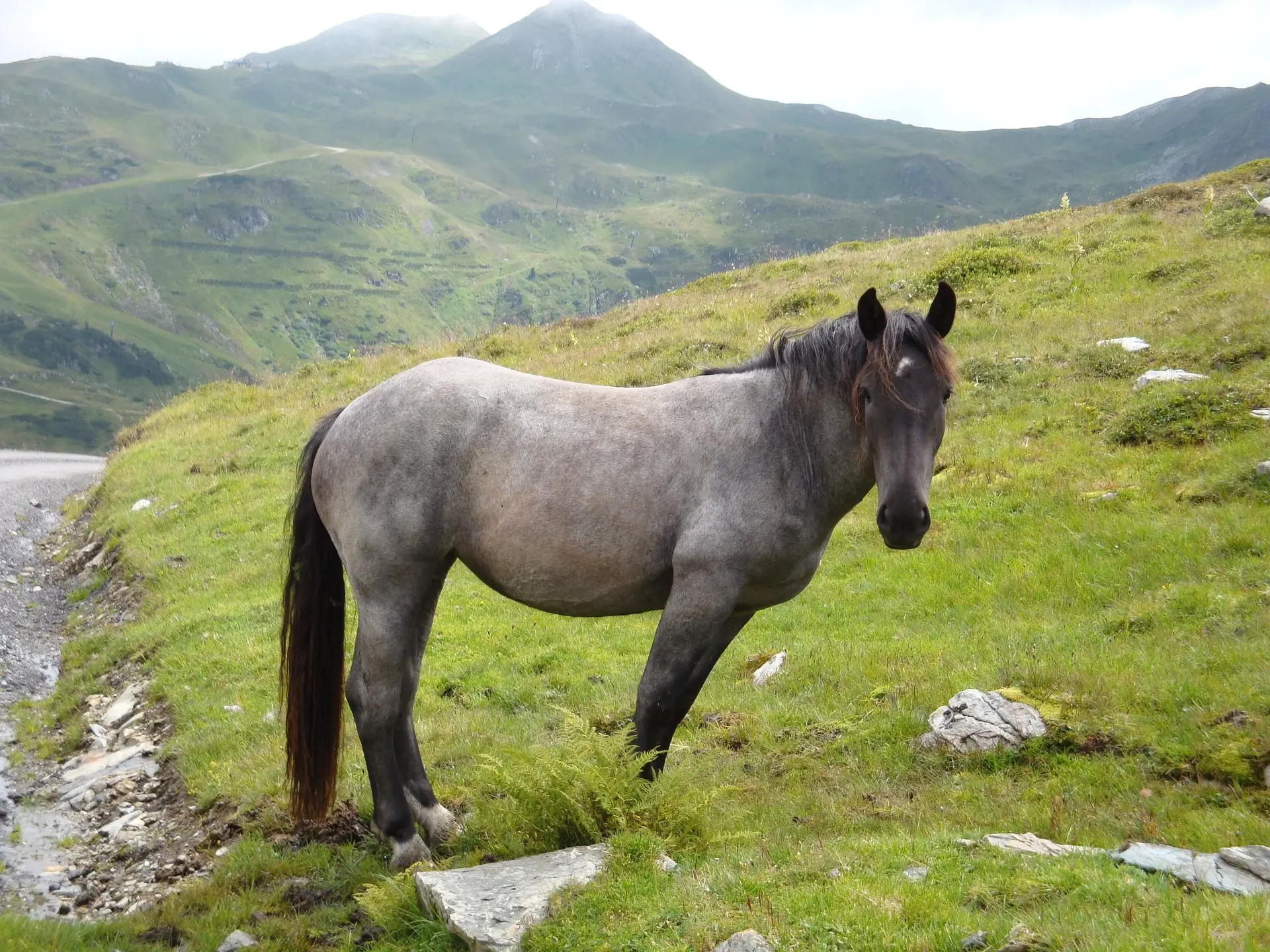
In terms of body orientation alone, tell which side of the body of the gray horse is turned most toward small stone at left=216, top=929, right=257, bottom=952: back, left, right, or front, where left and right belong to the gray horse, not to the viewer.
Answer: back

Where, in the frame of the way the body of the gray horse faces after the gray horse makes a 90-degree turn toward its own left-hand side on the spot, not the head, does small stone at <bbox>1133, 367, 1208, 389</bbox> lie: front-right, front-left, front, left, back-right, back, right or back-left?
front-right

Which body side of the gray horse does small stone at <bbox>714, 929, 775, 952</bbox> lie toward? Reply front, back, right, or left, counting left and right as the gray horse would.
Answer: right

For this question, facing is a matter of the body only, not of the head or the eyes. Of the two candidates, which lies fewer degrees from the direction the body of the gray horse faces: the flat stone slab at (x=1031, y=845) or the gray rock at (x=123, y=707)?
the flat stone slab

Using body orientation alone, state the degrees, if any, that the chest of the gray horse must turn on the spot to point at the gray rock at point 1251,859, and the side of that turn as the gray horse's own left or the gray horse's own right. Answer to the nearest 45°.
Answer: approximately 45° to the gray horse's own right

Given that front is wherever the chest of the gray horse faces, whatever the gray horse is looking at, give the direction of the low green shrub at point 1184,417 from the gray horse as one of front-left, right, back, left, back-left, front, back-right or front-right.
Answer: front-left

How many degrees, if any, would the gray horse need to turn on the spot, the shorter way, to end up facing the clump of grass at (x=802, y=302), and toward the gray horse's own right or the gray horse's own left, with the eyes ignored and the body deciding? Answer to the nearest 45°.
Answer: approximately 90° to the gray horse's own left

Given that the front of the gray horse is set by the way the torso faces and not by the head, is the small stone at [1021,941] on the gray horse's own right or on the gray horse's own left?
on the gray horse's own right

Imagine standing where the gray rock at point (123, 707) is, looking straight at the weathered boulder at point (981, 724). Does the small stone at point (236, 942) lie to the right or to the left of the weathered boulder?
right

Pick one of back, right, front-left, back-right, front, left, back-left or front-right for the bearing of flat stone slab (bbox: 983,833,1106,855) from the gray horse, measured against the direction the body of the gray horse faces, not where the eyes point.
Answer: front-right

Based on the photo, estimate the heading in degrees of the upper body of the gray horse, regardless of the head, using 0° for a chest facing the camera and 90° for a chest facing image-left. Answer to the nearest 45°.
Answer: approximately 270°

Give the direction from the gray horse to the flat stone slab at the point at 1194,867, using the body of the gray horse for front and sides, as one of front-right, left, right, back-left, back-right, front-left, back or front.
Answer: front-right
